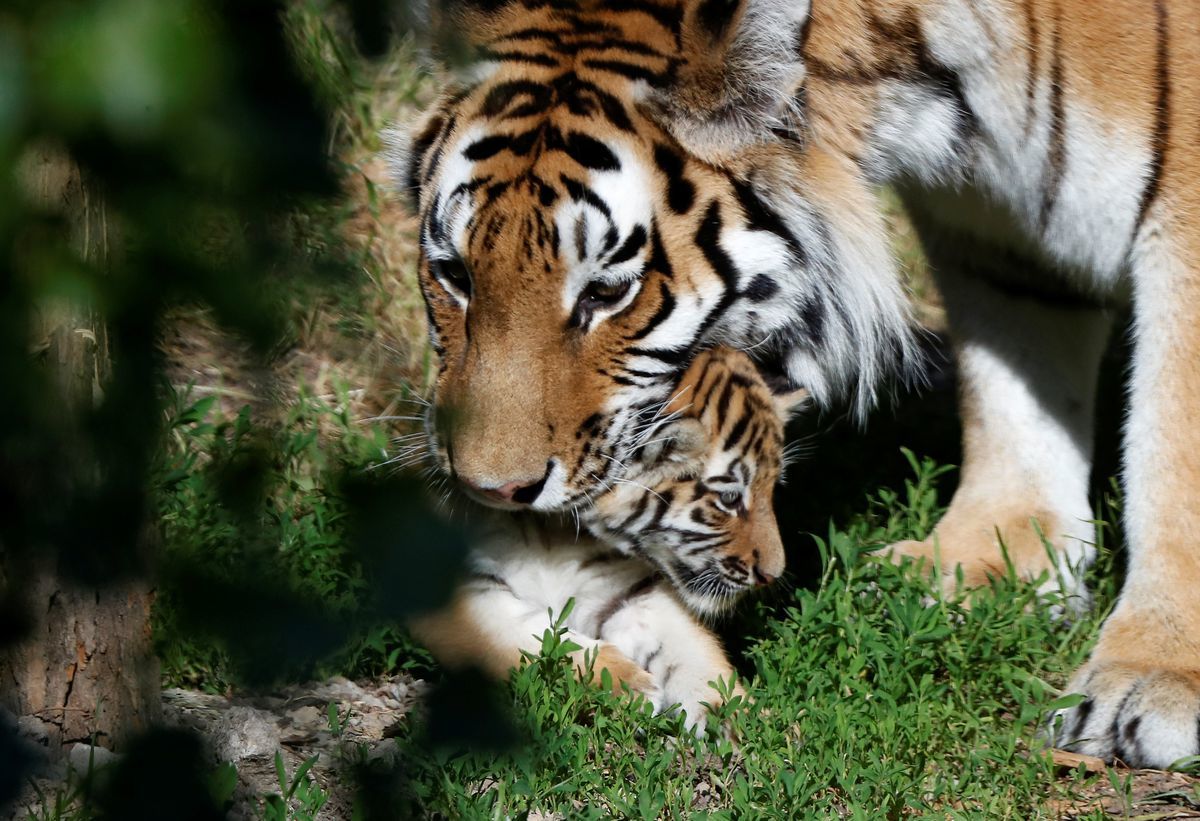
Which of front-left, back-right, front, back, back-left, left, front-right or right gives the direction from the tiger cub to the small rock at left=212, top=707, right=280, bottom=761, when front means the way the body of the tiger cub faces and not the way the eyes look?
back-right

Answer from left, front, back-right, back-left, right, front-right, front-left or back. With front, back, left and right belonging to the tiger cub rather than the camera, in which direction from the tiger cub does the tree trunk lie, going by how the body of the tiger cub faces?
back-right

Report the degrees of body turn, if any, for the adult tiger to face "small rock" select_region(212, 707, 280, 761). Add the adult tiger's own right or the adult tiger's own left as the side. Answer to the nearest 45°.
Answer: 0° — it already faces it

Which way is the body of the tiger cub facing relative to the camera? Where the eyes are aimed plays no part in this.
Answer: to the viewer's right

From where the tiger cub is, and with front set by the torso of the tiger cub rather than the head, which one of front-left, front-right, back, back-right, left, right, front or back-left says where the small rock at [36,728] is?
back-right

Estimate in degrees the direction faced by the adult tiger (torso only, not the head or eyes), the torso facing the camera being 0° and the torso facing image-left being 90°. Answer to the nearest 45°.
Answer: approximately 45°
